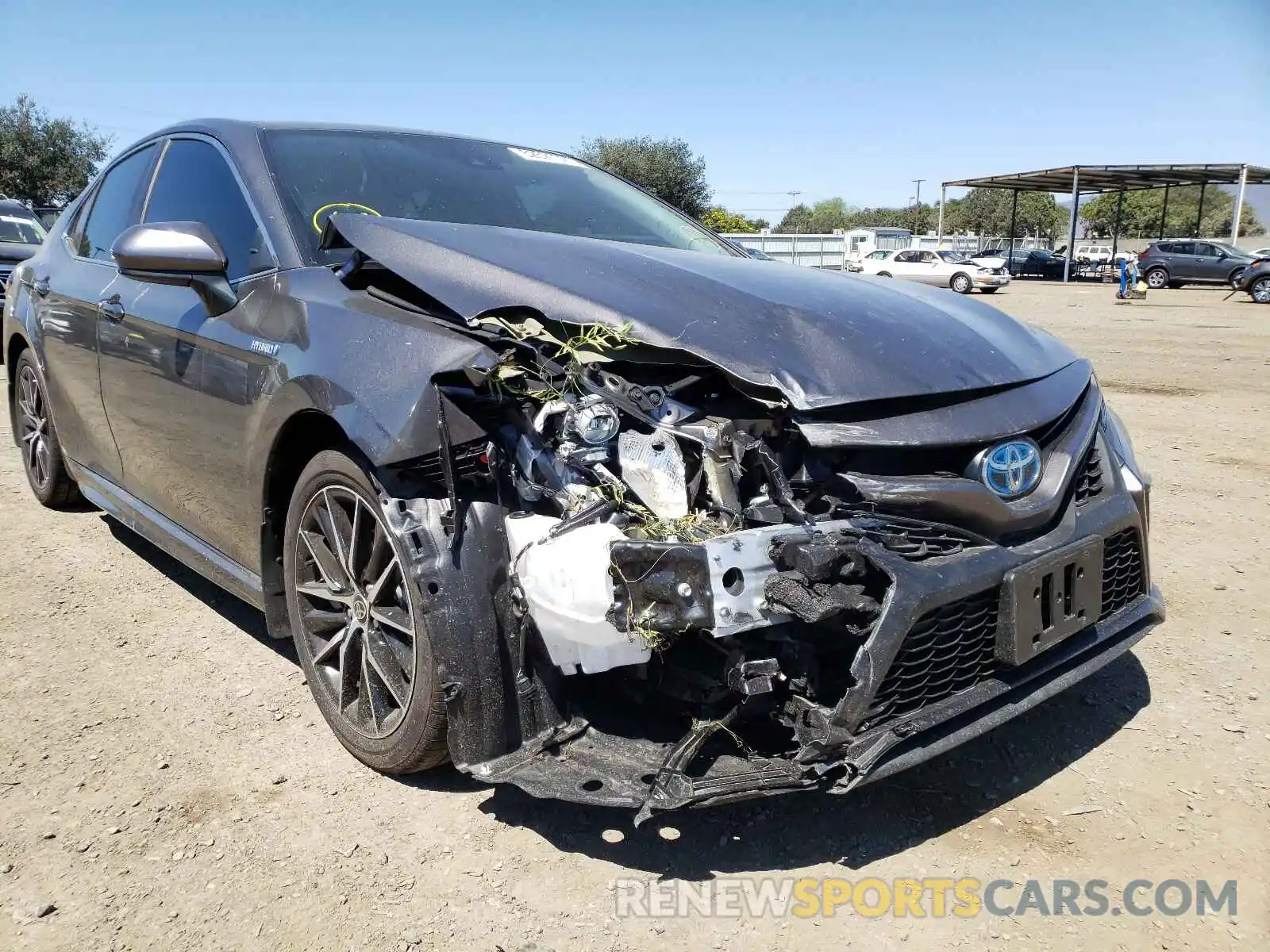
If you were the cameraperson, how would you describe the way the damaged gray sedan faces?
facing the viewer and to the right of the viewer

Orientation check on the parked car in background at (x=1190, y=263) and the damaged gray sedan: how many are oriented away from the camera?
0

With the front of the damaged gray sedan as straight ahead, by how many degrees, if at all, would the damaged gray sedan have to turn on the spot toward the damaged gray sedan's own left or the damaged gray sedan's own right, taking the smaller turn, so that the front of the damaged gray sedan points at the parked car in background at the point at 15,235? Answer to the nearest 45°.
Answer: approximately 180°

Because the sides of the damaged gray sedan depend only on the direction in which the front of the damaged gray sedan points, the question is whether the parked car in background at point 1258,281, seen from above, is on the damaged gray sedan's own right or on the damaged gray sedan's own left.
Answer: on the damaged gray sedan's own left

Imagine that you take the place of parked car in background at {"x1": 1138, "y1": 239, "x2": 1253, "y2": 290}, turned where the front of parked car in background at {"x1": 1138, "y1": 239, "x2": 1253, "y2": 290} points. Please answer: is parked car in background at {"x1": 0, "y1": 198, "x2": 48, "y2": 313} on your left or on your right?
on your right

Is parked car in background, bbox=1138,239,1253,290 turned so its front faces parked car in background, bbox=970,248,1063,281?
no

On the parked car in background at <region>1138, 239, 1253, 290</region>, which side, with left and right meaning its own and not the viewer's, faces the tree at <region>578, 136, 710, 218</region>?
back

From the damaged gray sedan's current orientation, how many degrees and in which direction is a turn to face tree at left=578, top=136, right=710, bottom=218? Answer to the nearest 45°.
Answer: approximately 135° to its left

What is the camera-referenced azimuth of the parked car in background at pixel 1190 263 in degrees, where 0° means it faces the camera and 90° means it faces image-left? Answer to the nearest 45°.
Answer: approximately 270°

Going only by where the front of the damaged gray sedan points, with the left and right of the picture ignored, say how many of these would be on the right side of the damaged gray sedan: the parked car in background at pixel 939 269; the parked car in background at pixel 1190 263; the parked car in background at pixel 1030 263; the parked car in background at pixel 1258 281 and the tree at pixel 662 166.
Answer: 0

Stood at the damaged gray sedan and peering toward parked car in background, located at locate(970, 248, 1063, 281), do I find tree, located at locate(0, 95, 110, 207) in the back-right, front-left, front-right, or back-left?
front-left

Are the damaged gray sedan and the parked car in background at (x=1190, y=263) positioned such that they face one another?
no

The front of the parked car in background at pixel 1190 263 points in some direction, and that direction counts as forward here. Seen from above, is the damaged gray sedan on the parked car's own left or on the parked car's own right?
on the parked car's own right

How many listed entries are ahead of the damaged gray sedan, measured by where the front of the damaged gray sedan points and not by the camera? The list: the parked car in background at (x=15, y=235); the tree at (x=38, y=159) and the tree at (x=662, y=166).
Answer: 0

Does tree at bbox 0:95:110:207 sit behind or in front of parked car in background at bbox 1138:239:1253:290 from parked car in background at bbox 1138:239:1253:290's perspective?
behind

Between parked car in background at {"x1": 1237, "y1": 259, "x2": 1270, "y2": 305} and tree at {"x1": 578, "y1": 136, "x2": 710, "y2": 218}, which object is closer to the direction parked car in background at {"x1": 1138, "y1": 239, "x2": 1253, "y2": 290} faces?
the parked car in background

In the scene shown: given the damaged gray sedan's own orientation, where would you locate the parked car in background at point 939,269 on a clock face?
The parked car in background is roughly at 8 o'clock from the damaged gray sedan.
